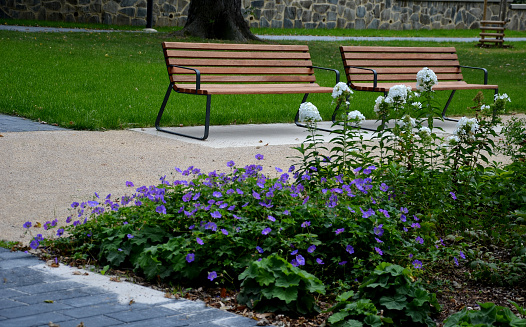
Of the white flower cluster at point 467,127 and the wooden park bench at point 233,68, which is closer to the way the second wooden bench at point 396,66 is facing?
the white flower cluster

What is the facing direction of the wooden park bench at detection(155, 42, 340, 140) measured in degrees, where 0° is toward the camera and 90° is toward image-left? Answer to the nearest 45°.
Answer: approximately 315°

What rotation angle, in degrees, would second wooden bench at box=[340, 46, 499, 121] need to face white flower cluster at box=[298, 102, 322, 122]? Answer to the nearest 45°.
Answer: approximately 45° to its right

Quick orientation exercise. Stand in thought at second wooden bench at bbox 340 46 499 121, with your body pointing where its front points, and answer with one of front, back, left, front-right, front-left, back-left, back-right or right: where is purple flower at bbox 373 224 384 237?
front-right

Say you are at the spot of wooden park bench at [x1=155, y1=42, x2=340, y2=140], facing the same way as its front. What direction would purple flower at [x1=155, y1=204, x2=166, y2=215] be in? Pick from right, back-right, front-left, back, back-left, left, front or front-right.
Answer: front-right

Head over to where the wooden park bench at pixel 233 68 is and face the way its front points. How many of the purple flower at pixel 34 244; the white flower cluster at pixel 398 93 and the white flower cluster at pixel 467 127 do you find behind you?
0

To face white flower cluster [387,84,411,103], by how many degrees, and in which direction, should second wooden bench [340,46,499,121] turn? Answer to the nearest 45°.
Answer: approximately 45° to its right

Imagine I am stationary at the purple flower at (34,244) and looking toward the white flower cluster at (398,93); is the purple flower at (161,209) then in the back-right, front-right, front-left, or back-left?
front-right

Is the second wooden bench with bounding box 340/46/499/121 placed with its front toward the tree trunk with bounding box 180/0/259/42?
no

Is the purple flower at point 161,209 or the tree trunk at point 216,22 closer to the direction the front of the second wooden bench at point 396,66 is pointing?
the purple flower

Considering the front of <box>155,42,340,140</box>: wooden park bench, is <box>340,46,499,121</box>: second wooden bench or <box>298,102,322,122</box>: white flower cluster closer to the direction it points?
the white flower cluster

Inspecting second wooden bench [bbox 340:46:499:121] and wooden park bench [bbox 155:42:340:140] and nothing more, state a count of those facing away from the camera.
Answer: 0

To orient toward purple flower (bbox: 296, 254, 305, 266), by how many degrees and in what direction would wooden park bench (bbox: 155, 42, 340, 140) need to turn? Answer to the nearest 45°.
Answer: approximately 45° to its right

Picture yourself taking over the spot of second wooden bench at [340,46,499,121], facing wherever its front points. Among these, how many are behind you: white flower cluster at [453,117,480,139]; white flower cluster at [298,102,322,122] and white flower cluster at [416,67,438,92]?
0

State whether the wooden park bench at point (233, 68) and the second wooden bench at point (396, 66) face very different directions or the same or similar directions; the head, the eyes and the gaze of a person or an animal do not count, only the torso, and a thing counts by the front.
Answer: same or similar directions

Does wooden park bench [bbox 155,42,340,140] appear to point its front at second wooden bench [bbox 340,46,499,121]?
no

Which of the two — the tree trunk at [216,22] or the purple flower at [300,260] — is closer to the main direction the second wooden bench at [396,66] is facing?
the purple flower

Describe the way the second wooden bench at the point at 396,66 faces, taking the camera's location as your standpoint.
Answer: facing the viewer and to the right of the viewer

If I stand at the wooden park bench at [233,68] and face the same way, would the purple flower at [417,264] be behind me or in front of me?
in front
